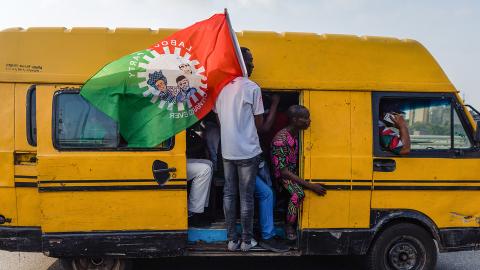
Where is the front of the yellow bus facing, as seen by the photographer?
facing to the right of the viewer

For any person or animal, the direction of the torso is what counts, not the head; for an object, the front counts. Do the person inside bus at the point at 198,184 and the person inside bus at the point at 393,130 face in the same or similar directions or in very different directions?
same or similar directions

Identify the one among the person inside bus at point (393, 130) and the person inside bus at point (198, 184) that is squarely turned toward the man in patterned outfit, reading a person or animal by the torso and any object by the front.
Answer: the person inside bus at point (198, 184)

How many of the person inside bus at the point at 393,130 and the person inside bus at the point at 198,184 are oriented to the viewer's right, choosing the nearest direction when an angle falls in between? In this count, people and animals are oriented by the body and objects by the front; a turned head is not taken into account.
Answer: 2

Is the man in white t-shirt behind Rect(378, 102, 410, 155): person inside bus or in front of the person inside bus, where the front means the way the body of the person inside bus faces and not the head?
behind

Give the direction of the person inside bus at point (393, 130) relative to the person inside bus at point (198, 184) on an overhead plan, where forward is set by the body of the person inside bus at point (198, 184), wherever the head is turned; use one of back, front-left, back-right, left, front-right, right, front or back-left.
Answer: front

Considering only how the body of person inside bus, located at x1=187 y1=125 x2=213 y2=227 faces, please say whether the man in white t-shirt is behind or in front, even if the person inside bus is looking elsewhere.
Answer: in front

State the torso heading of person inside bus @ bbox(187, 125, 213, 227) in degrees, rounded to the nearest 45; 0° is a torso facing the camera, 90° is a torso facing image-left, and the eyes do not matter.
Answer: approximately 270°

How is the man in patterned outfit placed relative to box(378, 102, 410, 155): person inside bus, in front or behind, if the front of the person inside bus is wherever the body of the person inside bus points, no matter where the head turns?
behind

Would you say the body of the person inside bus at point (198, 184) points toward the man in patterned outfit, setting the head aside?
yes
